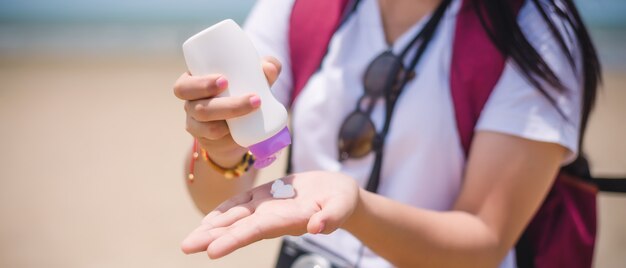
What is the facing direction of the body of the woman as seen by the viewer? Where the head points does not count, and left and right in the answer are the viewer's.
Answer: facing the viewer and to the left of the viewer
